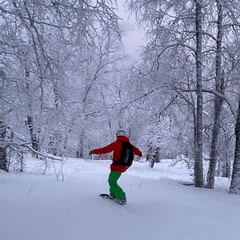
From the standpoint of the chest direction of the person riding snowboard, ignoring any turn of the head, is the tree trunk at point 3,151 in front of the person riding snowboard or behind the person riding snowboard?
in front

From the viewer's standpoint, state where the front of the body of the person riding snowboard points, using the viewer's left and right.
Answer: facing away from the viewer and to the left of the viewer
